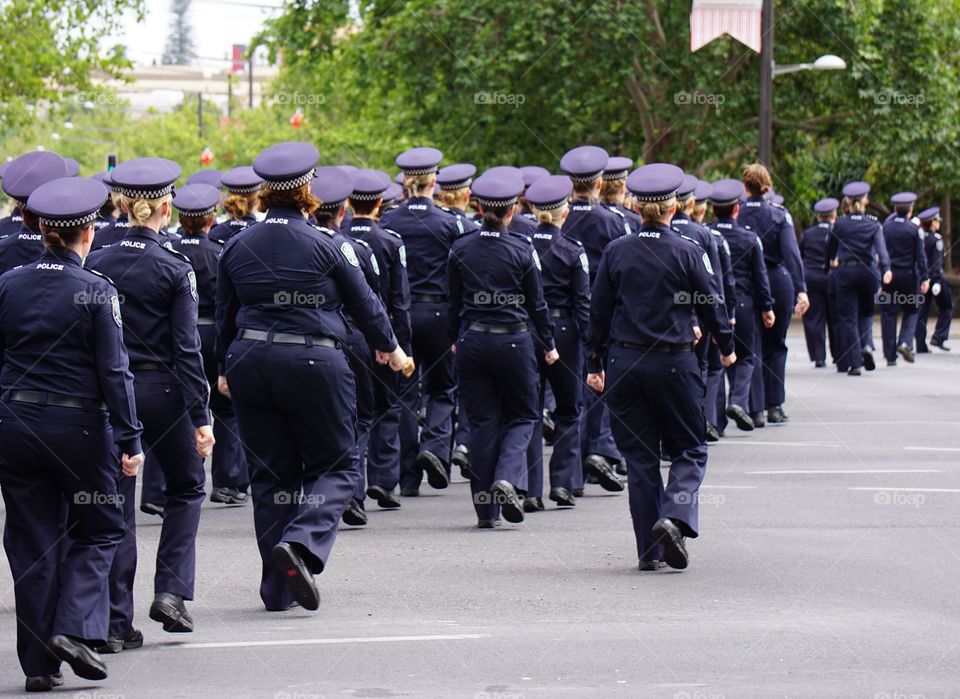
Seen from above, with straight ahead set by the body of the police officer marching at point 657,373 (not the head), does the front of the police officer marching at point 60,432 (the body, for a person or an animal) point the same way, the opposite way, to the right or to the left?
the same way

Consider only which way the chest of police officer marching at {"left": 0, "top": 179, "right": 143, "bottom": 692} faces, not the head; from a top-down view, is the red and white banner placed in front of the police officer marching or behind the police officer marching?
in front

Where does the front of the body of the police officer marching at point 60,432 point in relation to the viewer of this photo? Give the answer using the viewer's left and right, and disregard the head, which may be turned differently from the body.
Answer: facing away from the viewer

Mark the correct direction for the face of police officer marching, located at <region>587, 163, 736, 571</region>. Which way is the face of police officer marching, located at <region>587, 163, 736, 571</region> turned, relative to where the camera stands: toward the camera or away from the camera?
away from the camera

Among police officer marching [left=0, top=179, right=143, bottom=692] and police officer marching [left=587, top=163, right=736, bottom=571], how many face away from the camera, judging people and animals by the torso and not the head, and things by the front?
2

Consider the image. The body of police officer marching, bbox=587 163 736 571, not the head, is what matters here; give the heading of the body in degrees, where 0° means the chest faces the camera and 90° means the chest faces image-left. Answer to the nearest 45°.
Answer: approximately 180°

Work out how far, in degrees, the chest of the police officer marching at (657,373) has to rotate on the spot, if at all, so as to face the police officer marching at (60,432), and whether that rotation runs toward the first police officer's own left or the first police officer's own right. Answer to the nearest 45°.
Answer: approximately 135° to the first police officer's own left

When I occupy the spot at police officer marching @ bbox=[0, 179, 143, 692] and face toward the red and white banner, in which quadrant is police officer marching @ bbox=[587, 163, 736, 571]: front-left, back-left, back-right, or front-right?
front-right

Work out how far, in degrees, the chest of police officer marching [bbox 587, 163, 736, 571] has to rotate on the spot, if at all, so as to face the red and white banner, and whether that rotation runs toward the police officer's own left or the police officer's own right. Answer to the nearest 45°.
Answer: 0° — they already face it

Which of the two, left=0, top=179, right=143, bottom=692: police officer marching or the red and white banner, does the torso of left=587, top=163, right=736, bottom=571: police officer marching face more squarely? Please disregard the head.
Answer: the red and white banner

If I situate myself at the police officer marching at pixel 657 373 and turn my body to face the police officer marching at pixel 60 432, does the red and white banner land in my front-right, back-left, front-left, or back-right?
back-right

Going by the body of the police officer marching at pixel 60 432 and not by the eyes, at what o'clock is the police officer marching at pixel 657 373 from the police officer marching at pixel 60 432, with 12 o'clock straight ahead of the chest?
the police officer marching at pixel 657 373 is roughly at 2 o'clock from the police officer marching at pixel 60 432.
